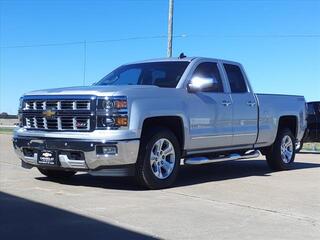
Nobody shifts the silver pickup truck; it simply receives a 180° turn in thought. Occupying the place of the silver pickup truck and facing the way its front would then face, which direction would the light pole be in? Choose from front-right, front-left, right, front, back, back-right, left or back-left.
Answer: front-left

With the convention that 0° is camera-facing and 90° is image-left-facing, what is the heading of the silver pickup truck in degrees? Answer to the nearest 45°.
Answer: approximately 45°
